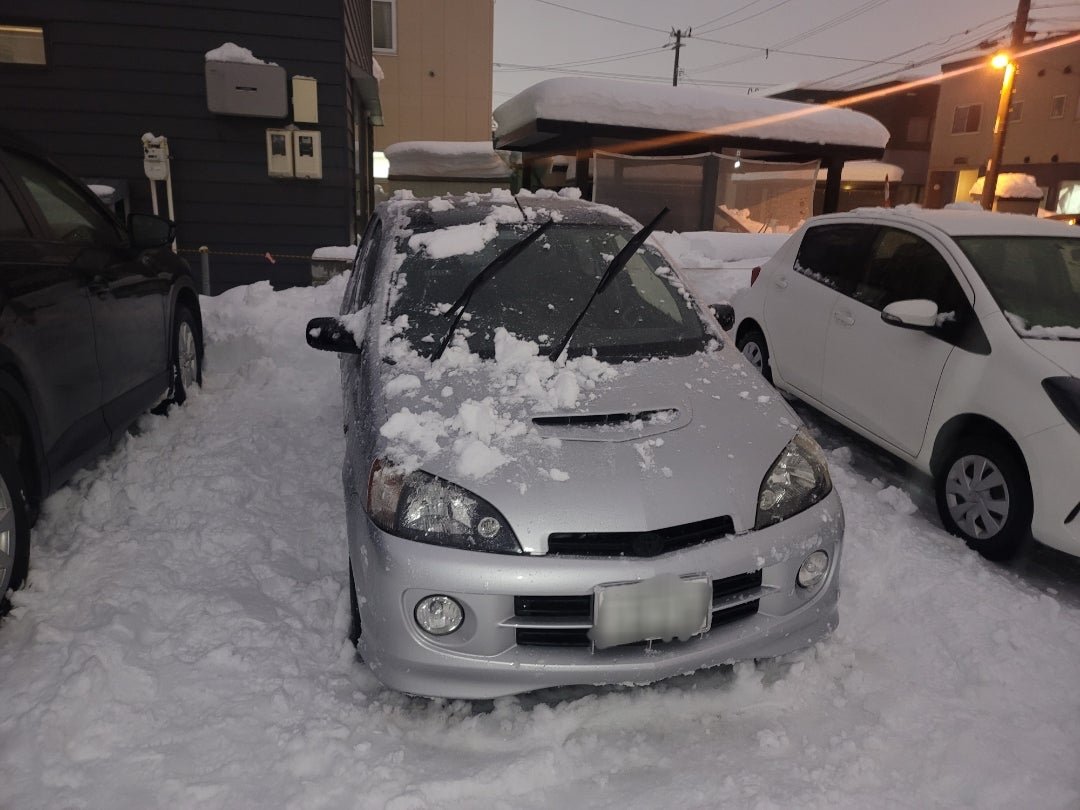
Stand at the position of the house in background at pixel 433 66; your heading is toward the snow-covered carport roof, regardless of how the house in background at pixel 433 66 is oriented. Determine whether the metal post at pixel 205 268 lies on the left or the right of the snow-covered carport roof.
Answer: right

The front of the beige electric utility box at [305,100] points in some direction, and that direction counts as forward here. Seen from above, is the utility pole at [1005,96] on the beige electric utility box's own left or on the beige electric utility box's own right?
on the beige electric utility box's own left

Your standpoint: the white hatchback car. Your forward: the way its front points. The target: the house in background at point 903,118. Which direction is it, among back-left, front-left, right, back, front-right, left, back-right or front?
back-left

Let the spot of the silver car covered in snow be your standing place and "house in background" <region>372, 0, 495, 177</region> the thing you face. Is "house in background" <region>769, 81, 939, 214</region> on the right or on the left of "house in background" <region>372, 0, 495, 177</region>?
right

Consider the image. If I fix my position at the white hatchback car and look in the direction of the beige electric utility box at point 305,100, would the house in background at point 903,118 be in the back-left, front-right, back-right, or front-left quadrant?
front-right

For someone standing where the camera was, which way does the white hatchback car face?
facing the viewer and to the right of the viewer

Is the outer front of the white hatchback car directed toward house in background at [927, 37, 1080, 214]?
no

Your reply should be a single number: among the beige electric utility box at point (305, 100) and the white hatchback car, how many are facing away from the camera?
0

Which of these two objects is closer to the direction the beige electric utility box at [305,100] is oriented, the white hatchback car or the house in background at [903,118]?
the white hatchback car

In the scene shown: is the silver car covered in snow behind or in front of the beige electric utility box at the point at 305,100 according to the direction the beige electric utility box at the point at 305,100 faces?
in front

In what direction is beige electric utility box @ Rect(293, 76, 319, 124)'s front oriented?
toward the camera

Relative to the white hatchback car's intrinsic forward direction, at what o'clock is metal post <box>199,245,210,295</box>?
The metal post is roughly at 5 o'clock from the white hatchback car.

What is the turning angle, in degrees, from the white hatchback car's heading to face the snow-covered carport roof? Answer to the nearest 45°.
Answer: approximately 180°

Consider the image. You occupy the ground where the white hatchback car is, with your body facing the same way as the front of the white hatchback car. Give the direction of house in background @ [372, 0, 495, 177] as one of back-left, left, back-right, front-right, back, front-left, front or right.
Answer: back
